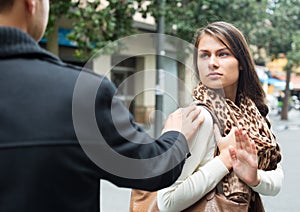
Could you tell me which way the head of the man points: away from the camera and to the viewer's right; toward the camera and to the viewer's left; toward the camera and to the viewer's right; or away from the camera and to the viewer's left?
away from the camera and to the viewer's right

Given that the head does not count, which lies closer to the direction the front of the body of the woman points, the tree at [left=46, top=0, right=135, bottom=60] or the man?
the man

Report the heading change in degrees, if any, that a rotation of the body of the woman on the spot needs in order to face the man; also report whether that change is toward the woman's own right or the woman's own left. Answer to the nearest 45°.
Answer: approximately 90° to the woman's own right

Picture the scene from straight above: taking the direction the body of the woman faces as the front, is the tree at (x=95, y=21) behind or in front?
behind
